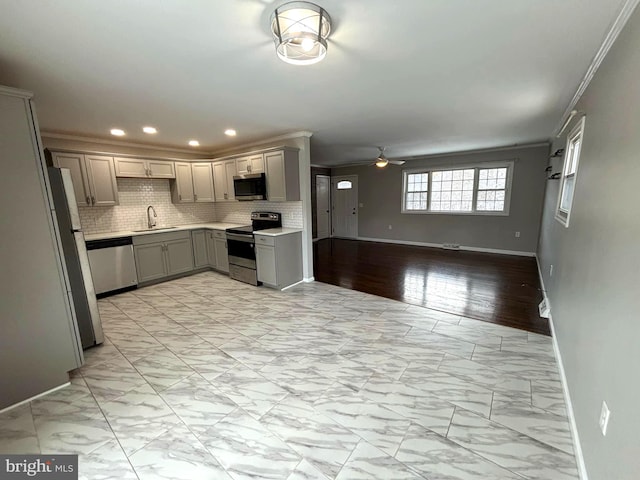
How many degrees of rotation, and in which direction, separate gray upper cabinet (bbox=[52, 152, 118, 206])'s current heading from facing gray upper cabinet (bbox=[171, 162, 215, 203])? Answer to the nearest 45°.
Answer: approximately 90° to its left

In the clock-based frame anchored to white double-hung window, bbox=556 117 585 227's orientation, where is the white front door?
The white front door is roughly at 1 o'clock from the white double-hung window.

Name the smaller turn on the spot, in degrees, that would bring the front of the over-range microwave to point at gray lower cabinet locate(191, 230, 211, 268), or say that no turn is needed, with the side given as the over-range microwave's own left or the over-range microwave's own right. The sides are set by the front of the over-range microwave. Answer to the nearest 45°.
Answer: approximately 90° to the over-range microwave's own right

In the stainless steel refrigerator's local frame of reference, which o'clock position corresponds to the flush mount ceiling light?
The flush mount ceiling light is roughly at 2 o'clock from the stainless steel refrigerator.

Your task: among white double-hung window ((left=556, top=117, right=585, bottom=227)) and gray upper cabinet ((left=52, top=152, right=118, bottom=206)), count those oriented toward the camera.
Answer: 1

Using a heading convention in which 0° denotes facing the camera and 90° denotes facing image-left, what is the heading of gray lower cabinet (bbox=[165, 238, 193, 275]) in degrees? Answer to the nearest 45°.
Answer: approximately 315°

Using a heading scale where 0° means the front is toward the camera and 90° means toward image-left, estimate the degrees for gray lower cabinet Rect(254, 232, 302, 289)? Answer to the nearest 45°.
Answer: approximately 45°

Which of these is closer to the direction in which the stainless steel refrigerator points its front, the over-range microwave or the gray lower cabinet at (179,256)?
the over-range microwave

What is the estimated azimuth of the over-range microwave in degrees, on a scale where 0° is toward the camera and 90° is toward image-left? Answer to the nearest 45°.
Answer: approximately 45°

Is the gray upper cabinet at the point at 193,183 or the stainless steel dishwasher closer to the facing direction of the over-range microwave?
the stainless steel dishwasher

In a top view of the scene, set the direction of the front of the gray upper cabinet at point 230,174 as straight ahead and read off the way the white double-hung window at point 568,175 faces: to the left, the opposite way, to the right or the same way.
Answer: to the right
